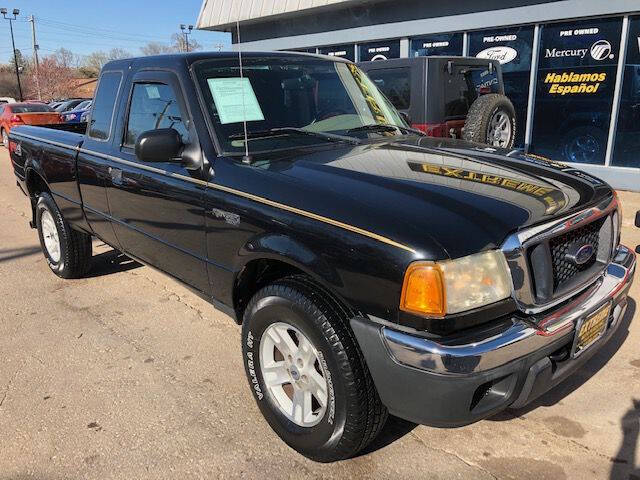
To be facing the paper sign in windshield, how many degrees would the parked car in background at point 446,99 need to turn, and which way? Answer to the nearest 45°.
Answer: approximately 135° to its left

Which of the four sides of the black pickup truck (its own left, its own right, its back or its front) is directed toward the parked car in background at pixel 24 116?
back

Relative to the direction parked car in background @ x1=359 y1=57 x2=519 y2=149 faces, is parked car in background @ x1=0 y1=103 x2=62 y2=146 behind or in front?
in front

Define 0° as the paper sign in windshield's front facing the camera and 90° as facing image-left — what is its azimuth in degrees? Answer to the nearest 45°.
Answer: approximately 315°

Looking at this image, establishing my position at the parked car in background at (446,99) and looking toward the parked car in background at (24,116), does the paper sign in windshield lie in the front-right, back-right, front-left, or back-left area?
back-left

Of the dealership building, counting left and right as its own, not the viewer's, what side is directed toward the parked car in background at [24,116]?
right

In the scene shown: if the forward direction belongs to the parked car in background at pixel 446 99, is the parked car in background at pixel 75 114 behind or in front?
in front

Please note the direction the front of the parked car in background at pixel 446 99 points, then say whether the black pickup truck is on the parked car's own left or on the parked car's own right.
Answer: on the parked car's own left

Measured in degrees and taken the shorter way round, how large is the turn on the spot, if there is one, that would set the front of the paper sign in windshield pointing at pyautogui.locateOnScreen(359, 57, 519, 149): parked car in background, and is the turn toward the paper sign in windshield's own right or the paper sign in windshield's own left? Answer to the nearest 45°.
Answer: approximately 90° to the paper sign in windshield's own left

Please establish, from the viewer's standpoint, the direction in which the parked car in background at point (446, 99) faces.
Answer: facing away from the viewer and to the left of the viewer

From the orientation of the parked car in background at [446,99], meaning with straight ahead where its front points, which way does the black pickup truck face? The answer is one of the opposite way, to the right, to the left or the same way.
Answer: the opposite way

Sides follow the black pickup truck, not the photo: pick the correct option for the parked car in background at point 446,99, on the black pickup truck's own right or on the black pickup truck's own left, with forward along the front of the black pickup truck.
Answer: on the black pickup truck's own left

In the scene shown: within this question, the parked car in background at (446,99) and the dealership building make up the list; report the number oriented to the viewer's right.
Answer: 0

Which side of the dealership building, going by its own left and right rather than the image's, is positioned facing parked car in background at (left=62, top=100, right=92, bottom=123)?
right

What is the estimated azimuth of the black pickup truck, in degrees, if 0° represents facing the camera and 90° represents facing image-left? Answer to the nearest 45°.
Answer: approximately 315°

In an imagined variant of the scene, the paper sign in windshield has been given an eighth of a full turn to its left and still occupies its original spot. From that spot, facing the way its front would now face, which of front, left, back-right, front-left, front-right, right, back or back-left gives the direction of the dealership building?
front-left
